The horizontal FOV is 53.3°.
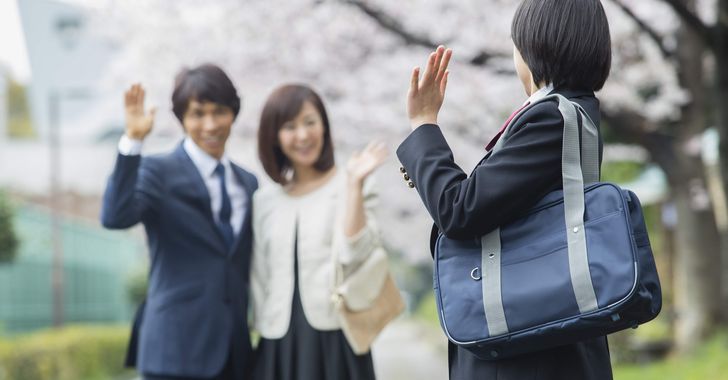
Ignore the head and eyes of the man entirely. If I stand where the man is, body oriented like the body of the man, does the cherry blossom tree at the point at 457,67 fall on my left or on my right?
on my left

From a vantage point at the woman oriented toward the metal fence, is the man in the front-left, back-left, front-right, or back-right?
front-left

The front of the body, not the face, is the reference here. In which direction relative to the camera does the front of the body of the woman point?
toward the camera

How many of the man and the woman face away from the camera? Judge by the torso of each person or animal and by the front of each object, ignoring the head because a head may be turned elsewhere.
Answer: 0

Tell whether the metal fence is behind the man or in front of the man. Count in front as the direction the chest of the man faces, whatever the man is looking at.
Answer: behind

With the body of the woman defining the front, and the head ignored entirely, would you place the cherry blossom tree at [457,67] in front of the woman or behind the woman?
behind

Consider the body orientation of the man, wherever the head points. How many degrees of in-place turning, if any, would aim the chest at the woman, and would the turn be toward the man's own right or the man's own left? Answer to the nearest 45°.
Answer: approximately 45° to the man's own left

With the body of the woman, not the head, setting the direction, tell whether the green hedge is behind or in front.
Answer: behind
